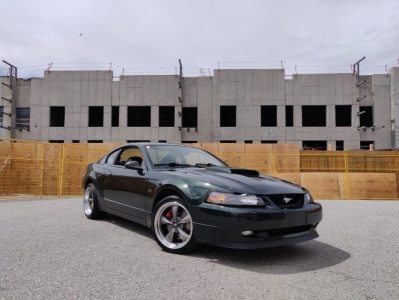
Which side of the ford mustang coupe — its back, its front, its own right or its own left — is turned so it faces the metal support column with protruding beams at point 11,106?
back

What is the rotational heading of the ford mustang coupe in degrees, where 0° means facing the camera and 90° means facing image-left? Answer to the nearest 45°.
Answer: approximately 315°

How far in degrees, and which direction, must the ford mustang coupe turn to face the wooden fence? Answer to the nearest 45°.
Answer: approximately 135° to its left

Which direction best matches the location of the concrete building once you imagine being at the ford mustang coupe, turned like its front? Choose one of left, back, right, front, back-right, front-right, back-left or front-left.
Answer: back-left
